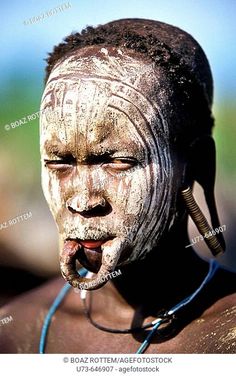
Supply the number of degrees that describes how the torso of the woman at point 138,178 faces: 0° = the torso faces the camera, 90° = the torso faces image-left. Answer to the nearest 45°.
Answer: approximately 45°
